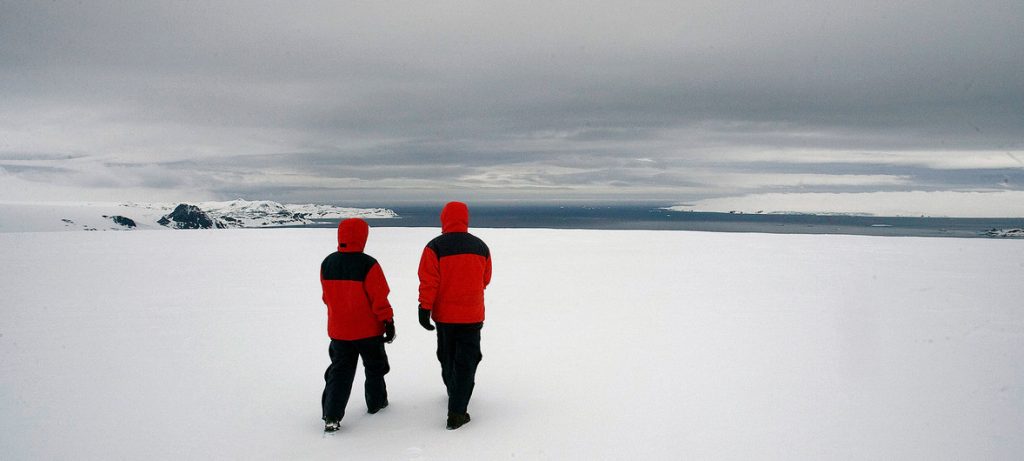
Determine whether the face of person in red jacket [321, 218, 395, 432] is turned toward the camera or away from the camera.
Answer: away from the camera

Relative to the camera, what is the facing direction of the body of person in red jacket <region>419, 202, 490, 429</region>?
away from the camera

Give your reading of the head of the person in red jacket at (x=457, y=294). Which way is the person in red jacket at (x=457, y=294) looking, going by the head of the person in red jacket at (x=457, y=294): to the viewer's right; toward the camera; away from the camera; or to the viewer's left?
away from the camera

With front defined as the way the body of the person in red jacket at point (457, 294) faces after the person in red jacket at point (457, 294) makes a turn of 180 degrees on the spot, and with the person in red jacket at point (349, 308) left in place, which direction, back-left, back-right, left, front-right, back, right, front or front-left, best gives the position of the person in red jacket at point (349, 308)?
right
